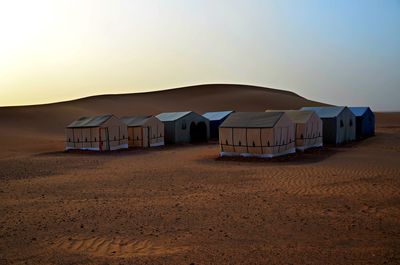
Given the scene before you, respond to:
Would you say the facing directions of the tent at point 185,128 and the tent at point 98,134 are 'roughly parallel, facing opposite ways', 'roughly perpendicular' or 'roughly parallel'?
roughly parallel

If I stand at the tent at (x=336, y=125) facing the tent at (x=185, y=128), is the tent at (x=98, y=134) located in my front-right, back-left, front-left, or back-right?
front-left

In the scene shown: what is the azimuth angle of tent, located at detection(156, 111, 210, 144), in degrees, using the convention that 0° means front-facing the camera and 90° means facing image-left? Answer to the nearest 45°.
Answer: approximately 315°

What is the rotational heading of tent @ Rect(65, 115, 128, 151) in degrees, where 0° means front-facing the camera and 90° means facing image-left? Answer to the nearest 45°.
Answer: approximately 315°

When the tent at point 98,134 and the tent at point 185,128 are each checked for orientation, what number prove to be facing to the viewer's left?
0

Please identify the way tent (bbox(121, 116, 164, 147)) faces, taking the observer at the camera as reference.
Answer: facing the viewer and to the right of the viewer

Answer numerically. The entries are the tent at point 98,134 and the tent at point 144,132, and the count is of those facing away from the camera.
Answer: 0

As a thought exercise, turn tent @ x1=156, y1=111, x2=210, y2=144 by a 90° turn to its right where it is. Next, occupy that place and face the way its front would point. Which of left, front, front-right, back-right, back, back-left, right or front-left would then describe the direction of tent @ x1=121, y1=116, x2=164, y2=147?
front

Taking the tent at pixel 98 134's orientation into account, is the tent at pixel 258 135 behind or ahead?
ahead

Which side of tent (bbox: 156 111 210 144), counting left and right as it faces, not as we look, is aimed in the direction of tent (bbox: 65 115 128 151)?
right
